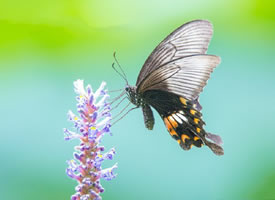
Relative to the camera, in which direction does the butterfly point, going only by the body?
to the viewer's left
